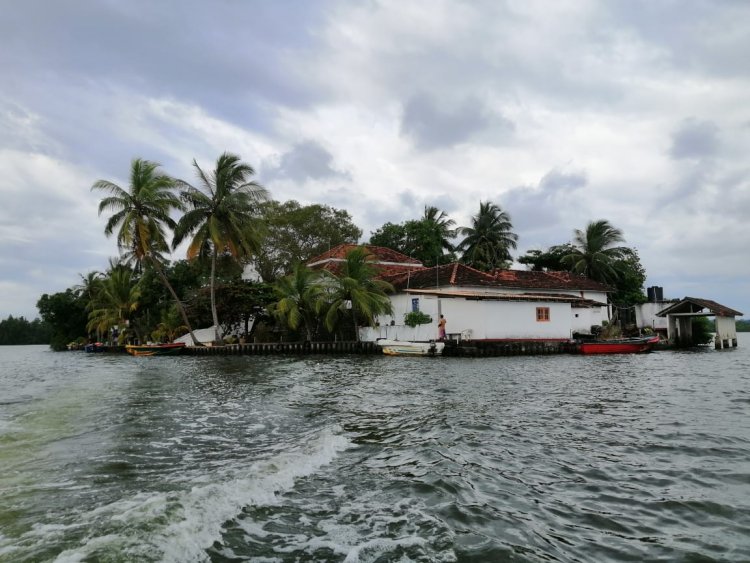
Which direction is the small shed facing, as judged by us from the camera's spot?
facing the viewer and to the left of the viewer

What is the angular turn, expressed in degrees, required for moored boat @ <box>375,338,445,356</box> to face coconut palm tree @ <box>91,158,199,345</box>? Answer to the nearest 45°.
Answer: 0° — it already faces it

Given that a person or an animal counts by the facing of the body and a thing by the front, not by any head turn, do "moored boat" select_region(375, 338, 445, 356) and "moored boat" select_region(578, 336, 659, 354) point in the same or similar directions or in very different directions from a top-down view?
very different directions

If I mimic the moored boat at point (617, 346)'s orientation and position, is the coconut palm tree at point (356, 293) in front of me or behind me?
behind

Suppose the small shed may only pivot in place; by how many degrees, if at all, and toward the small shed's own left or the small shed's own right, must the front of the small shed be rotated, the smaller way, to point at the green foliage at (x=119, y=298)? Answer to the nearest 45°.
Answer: approximately 45° to the small shed's own right

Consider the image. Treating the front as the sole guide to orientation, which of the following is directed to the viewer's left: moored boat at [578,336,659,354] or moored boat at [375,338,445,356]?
moored boat at [375,338,445,356]

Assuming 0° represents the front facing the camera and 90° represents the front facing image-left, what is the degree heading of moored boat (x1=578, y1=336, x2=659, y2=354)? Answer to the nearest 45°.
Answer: approximately 270°

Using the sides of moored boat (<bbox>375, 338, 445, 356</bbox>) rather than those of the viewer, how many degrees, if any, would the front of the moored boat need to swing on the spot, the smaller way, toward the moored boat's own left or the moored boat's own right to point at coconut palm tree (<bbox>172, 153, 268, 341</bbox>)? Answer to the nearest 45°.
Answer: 0° — it already faces it

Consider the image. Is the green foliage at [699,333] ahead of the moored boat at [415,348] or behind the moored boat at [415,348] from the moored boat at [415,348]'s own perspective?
behind

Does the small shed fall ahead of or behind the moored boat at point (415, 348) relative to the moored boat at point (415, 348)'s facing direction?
behind

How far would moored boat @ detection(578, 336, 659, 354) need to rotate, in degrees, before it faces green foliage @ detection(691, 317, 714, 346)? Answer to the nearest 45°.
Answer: approximately 45° to its left

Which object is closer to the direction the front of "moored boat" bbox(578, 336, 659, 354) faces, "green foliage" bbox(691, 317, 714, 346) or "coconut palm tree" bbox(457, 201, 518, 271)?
the green foliage

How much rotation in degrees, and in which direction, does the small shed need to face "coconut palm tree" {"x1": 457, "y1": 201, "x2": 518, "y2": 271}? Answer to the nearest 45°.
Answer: approximately 45° to its right

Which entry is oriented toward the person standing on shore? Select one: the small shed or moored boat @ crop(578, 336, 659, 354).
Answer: the small shed

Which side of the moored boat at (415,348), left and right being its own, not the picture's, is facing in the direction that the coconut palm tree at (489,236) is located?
right

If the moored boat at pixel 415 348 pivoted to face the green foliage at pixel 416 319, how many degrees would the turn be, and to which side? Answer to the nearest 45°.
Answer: approximately 90° to its right

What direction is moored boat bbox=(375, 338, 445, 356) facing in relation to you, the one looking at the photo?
facing to the left of the viewer

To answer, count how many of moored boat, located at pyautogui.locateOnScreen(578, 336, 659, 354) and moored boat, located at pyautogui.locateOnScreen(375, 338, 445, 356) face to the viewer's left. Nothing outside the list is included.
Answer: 1
